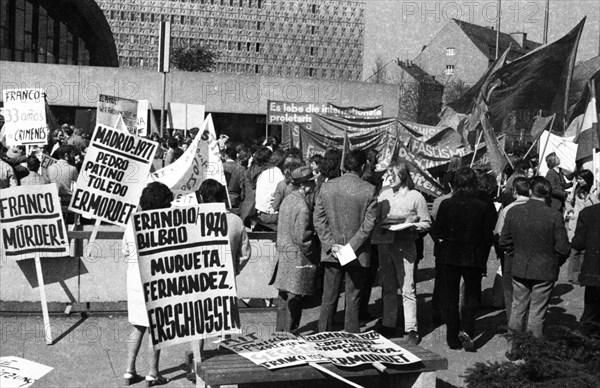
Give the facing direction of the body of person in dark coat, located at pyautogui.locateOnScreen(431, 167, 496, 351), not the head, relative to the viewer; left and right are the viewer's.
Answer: facing away from the viewer

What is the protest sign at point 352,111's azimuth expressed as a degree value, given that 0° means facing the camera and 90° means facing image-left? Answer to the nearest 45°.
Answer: approximately 0°

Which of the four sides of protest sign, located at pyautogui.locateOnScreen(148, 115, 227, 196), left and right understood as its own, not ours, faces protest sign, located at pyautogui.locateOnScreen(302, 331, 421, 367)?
front

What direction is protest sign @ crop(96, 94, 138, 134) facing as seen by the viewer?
toward the camera

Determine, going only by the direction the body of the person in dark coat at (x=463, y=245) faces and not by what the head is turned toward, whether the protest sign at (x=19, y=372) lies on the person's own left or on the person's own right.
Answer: on the person's own left

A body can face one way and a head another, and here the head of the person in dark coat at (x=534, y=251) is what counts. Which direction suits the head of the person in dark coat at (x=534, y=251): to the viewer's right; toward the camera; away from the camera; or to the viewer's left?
away from the camera

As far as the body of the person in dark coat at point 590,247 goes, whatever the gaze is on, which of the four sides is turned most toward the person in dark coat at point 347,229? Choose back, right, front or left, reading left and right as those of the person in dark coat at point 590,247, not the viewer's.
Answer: left

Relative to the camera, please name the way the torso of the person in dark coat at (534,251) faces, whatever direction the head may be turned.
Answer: away from the camera

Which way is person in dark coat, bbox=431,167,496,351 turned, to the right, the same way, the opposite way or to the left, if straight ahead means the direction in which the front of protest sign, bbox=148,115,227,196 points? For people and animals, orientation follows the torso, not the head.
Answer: the opposite way

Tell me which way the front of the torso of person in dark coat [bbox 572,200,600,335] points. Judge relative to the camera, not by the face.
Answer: away from the camera

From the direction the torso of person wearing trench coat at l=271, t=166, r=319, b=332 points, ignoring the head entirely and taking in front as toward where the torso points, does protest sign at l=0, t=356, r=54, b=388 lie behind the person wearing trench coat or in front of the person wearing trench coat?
behind

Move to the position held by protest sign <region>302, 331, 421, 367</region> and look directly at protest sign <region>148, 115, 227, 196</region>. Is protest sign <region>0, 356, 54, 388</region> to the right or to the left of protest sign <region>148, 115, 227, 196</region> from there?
left

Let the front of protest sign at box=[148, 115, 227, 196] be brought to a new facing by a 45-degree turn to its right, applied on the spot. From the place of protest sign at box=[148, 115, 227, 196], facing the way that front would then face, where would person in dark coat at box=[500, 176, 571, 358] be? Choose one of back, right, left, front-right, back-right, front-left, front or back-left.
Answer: left

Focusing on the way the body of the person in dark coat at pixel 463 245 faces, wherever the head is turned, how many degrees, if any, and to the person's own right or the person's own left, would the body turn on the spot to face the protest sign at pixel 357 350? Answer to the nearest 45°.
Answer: approximately 180°

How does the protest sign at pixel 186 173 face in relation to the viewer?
toward the camera

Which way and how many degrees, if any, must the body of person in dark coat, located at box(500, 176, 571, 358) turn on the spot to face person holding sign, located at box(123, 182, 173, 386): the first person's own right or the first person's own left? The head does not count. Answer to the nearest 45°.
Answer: approximately 135° to the first person's own left

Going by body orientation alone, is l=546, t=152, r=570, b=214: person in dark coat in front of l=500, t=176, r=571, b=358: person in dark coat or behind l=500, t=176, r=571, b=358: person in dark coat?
in front

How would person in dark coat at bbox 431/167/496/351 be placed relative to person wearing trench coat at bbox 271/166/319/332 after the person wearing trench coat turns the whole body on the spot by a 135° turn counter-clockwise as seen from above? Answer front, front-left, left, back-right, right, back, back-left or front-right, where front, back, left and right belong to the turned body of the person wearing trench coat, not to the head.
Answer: back

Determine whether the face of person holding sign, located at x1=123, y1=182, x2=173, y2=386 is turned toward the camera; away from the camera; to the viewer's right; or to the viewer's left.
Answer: away from the camera
